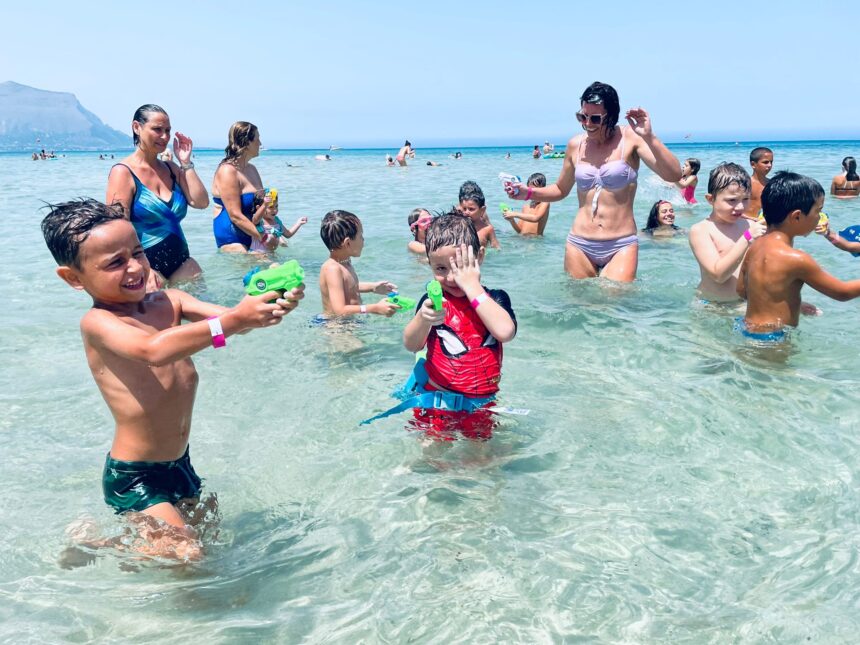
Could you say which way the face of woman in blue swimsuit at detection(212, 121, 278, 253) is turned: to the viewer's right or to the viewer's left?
to the viewer's right

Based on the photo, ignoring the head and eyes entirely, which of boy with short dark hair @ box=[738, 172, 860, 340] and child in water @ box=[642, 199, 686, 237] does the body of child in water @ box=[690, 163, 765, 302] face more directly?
the boy with short dark hair

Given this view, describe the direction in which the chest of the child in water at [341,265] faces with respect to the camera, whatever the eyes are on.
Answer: to the viewer's right

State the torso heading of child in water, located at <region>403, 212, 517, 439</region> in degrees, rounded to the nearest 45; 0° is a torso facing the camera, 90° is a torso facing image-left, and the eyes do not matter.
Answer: approximately 0°

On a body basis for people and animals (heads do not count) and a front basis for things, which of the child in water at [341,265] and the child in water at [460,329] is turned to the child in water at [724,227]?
the child in water at [341,265]

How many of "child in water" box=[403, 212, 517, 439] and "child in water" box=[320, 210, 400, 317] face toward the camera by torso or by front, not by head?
1

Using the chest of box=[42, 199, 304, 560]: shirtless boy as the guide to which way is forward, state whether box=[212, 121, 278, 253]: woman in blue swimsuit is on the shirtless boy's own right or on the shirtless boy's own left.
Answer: on the shirtless boy's own left

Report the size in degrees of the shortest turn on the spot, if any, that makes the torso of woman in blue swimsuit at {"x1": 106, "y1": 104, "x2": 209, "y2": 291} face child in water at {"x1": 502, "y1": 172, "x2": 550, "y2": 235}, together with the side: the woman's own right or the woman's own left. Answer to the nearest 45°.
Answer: approximately 90° to the woman's own left
